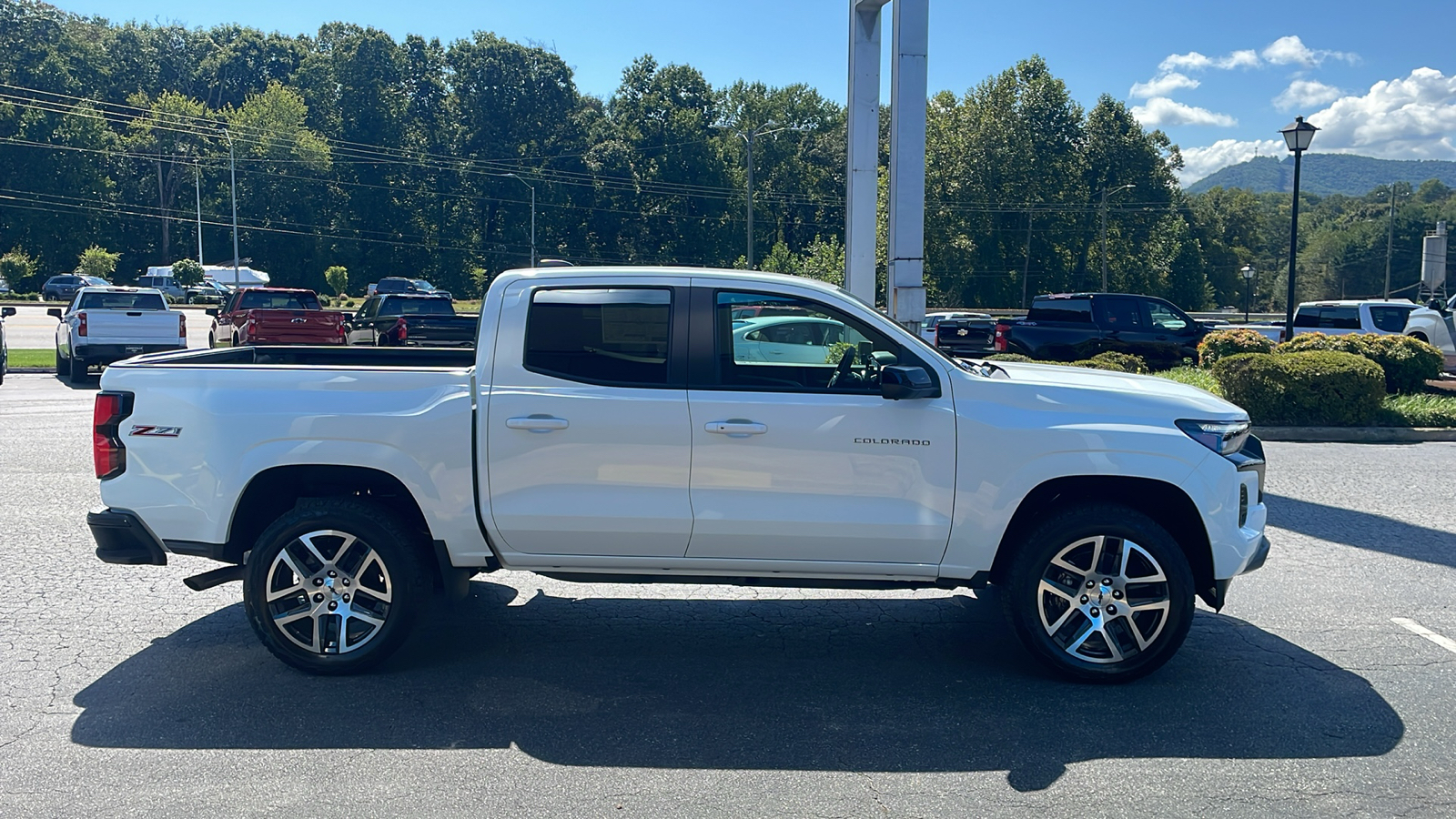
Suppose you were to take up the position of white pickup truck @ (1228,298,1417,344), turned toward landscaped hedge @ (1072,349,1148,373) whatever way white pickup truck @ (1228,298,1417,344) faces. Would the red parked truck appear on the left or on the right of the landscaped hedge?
right

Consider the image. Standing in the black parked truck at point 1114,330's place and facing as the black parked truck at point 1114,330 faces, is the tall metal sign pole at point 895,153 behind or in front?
behind

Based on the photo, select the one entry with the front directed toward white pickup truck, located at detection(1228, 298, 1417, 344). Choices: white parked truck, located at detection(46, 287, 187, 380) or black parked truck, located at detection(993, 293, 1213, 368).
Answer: the black parked truck

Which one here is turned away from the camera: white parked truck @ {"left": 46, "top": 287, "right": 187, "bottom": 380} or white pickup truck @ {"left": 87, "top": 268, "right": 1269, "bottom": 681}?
the white parked truck

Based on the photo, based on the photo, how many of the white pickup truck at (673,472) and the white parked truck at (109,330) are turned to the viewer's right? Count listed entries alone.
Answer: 1

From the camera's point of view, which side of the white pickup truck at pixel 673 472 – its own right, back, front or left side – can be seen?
right

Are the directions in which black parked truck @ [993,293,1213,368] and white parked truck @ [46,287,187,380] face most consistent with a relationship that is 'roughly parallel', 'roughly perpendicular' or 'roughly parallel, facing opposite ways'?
roughly perpendicular

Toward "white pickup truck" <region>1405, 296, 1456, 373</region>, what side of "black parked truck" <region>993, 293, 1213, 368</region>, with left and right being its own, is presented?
front

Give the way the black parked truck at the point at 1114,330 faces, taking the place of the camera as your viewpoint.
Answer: facing away from the viewer and to the right of the viewer

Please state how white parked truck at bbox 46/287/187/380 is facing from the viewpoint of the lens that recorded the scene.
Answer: facing away from the viewer

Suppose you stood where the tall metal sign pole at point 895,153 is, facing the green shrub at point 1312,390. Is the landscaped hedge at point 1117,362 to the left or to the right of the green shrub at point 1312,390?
left
